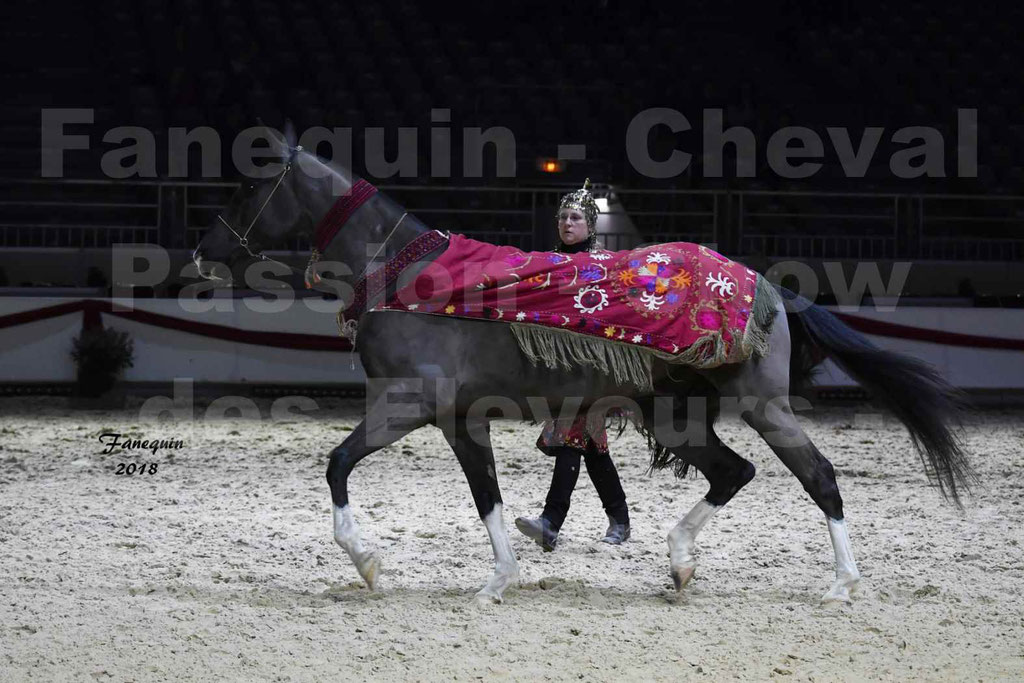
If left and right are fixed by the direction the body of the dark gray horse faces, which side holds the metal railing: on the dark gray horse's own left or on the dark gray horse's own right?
on the dark gray horse's own right

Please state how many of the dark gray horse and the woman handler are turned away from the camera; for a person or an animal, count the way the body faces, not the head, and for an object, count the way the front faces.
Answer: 0

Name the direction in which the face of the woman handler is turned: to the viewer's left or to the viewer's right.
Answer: to the viewer's left

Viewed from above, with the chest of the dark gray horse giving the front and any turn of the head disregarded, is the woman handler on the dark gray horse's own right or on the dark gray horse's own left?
on the dark gray horse's own right

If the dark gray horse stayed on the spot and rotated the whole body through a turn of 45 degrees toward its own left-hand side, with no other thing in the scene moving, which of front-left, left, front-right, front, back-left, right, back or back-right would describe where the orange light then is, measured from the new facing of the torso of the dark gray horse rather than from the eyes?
back-right

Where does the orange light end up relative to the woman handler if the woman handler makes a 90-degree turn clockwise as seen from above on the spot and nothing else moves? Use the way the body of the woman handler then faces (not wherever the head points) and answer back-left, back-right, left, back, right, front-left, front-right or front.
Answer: front-right

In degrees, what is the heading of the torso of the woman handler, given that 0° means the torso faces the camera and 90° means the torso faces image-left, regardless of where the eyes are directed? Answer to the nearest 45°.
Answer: approximately 45°

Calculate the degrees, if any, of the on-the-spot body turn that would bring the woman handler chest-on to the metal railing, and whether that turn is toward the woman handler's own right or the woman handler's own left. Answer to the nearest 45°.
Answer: approximately 135° to the woman handler's own right

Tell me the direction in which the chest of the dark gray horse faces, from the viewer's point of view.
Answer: to the viewer's left
